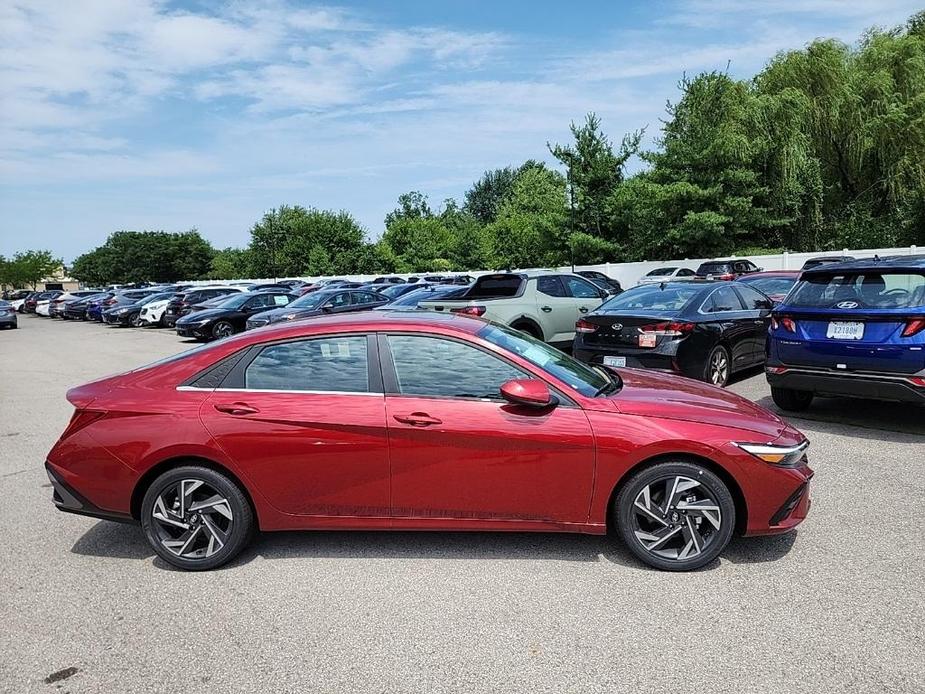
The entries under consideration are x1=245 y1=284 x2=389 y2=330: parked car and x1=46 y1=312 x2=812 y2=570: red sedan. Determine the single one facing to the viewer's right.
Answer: the red sedan

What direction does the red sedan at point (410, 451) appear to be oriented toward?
to the viewer's right

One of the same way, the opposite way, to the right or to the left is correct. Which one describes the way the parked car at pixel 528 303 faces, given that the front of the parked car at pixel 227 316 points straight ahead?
the opposite way

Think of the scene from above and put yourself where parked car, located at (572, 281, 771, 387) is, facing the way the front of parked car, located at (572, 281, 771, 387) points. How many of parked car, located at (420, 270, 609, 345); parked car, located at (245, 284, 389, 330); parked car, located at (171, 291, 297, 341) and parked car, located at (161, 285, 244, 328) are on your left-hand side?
4

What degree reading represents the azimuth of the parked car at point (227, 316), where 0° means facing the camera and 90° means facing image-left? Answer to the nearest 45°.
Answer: approximately 45°

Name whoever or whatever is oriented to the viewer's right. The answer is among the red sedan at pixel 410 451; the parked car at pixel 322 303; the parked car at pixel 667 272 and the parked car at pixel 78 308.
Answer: the red sedan

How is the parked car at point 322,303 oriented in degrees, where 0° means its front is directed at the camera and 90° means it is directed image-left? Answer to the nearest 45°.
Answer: approximately 45°

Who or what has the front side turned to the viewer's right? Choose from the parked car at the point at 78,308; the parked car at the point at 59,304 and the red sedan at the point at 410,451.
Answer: the red sedan

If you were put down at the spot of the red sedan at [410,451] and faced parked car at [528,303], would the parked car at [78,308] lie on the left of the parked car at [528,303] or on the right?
left

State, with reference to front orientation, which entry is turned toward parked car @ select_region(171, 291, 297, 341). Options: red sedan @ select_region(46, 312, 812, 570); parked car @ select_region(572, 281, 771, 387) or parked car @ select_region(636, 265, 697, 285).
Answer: parked car @ select_region(636, 265, 697, 285)

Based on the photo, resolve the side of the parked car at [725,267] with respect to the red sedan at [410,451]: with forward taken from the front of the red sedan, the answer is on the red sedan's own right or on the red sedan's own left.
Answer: on the red sedan's own left

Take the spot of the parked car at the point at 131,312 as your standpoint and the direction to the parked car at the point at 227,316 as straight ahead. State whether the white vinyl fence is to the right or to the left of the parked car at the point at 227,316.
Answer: left

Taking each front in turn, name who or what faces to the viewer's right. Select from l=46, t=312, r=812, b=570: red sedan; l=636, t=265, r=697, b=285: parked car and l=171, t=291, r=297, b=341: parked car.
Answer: the red sedan

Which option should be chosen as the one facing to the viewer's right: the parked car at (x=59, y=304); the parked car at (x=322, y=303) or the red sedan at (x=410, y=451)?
the red sedan

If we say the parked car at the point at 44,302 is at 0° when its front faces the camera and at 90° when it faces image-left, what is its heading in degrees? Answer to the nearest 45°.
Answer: approximately 45°

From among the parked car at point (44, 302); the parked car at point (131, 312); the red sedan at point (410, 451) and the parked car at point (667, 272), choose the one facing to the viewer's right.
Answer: the red sedan

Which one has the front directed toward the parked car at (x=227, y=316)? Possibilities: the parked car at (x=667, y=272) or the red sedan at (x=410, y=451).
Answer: the parked car at (x=667, y=272)
